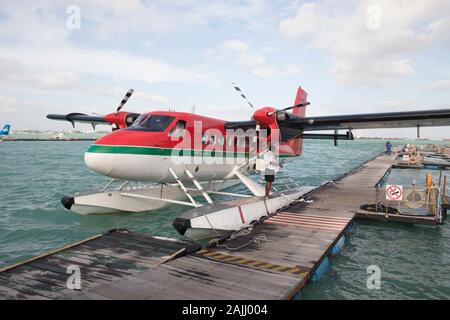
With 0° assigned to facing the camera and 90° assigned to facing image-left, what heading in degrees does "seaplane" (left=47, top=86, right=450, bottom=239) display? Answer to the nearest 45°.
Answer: approximately 45°

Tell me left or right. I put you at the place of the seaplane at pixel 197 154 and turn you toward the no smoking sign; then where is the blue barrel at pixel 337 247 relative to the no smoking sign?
right

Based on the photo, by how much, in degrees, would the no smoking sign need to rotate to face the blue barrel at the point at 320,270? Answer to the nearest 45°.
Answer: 0° — it already faces it

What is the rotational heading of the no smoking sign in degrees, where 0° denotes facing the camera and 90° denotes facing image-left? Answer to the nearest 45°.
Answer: approximately 0°

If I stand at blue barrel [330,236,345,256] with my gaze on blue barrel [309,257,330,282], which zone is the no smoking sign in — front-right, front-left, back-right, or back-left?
back-left

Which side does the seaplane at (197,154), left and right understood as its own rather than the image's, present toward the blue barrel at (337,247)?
left

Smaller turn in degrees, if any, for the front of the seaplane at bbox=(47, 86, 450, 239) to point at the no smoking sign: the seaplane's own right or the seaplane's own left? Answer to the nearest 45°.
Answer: approximately 135° to the seaplane's own left

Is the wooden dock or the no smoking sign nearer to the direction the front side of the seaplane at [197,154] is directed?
the wooden dock
